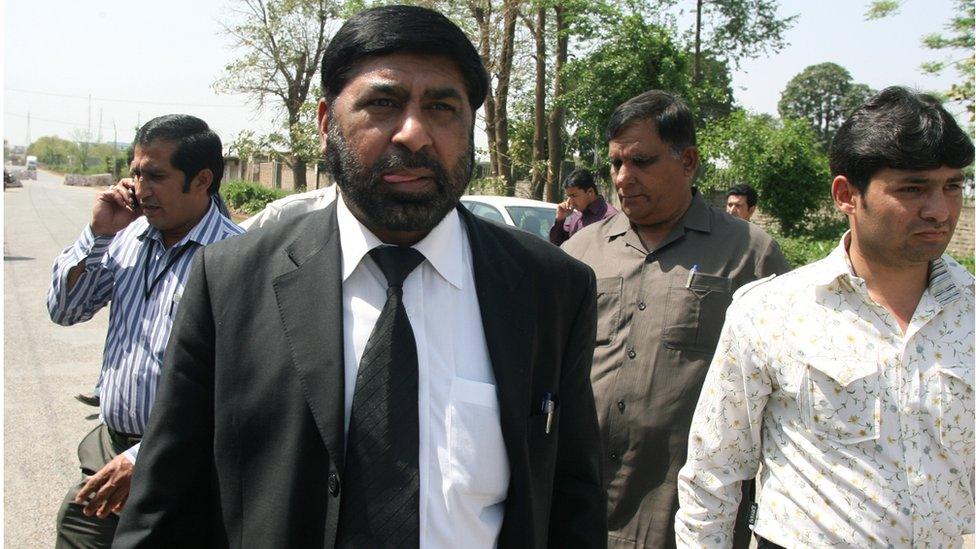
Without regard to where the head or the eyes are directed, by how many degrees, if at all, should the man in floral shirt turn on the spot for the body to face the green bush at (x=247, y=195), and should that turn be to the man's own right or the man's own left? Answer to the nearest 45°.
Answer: approximately 180°

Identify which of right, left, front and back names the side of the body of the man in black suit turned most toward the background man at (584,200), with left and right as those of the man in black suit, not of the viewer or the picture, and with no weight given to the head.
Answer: back

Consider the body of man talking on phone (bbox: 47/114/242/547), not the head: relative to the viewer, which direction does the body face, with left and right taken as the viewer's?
facing the viewer and to the left of the viewer

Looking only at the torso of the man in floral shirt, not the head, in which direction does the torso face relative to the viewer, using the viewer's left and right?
facing the viewer and to the right of the viewer

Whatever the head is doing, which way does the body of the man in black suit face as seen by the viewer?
toward the camera

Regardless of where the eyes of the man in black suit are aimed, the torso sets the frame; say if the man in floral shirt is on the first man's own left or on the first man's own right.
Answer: on the first man's own left

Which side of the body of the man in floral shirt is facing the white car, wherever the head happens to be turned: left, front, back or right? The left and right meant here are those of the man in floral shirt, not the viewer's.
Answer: back

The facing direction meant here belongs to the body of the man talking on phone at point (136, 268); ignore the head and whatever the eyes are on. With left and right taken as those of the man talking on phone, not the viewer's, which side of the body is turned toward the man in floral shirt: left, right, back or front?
left

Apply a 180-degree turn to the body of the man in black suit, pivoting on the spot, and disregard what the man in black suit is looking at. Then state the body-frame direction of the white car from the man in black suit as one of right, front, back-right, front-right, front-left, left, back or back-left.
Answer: front
